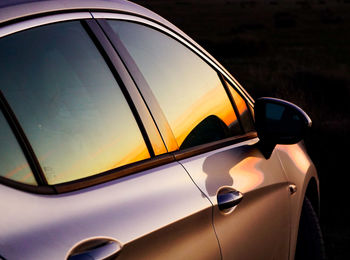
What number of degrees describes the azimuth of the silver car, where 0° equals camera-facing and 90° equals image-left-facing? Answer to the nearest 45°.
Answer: approximately 225°
